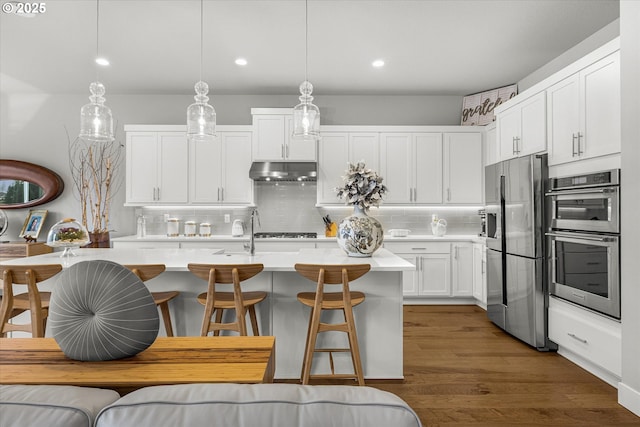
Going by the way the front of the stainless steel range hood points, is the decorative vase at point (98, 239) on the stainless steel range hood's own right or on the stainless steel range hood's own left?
on the stainless steel range hood's own right

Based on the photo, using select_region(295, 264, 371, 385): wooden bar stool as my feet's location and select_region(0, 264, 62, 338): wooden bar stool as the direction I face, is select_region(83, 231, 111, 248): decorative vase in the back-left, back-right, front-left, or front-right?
front-right

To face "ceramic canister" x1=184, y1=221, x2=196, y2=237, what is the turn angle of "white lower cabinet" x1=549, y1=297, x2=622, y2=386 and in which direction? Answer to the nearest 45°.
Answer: approximately 45° to its right

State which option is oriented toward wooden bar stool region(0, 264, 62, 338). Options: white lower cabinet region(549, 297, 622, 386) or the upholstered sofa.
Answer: the white lower cabinet

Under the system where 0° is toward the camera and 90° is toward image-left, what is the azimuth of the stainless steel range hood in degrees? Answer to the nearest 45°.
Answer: approximately 0°

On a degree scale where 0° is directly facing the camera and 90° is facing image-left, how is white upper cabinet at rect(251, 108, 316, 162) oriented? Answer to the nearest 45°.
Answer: approximately 0°

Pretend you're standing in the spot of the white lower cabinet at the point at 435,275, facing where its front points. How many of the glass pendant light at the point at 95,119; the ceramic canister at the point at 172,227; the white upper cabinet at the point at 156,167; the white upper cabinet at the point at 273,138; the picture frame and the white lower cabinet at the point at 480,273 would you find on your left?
1

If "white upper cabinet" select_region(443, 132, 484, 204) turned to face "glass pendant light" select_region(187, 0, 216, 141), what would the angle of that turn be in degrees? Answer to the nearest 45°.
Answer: approximately 45° to its right

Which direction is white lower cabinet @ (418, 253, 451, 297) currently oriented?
toward the camera

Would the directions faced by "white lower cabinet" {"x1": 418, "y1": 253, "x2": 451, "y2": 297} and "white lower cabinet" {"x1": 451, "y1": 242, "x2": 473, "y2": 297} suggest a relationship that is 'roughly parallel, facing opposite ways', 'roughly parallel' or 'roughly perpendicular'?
roughly parallel

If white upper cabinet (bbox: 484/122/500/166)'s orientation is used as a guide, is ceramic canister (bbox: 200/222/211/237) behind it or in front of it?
in front

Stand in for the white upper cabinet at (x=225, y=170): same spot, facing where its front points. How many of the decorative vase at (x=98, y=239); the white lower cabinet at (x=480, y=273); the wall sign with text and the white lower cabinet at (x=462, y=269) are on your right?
1

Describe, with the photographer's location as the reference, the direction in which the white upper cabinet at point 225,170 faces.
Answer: facing the viewer

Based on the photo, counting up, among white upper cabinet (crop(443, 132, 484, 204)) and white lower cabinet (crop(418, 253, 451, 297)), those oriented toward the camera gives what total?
2

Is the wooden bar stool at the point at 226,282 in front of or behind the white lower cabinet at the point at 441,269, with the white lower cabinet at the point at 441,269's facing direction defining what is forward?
in front

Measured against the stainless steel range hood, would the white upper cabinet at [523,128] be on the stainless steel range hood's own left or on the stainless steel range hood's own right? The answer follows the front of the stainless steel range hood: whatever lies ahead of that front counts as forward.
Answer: on the stainless steel range hood's own left
